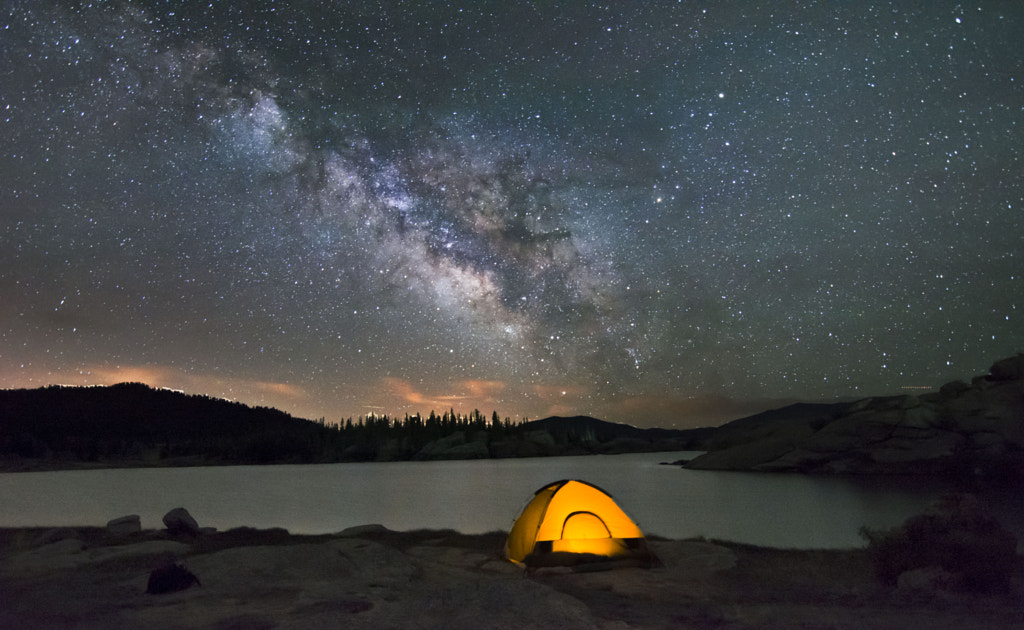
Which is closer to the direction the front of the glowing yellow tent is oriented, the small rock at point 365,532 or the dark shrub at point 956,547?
the dark shrub

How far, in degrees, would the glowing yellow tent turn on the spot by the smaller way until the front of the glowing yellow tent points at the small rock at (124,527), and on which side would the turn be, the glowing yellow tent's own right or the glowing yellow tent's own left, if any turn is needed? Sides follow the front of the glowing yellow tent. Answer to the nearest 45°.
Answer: approximately 90° to the glowing yellow tent's own right

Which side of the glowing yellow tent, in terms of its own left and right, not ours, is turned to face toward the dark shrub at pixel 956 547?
left

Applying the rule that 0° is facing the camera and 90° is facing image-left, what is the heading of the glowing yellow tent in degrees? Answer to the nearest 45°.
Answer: approximately 0°

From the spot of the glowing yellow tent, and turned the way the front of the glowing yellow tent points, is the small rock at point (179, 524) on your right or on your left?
on your right

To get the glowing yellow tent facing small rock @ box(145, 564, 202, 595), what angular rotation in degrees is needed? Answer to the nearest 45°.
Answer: approximately 45° to its right

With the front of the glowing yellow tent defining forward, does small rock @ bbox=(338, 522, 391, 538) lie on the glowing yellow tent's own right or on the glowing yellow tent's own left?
on the glowing yellow tent's own right

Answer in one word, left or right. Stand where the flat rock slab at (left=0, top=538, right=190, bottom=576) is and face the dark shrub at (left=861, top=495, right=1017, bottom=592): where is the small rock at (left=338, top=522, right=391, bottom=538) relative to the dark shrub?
left

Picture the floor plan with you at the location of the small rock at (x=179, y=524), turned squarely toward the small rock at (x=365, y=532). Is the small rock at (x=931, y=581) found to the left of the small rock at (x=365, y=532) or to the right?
right

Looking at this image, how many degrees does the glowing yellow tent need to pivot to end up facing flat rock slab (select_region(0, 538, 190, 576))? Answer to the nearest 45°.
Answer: approximately 90° to its right
